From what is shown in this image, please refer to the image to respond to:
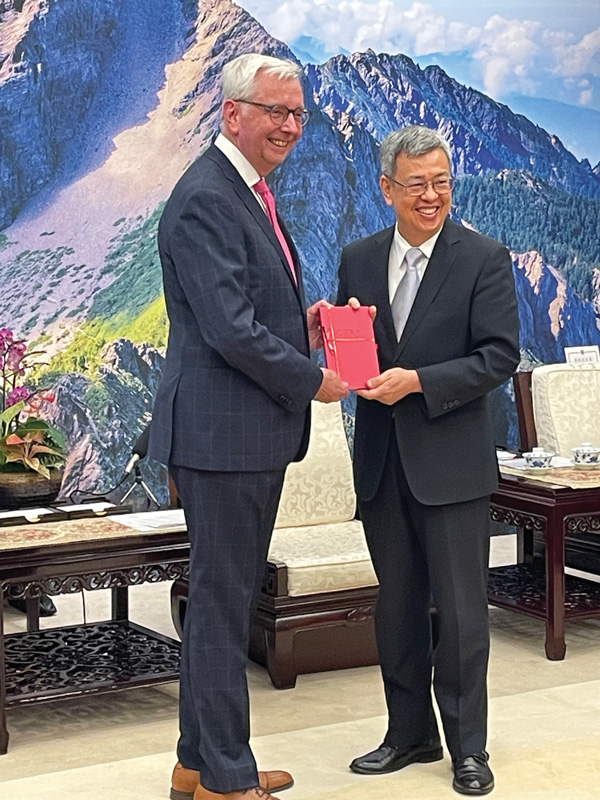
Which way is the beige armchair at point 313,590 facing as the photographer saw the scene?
facing the viewer and to the right of the viewer

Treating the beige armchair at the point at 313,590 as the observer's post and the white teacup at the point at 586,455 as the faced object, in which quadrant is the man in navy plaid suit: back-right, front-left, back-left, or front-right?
back-right

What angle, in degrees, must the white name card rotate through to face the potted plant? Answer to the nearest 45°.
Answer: approximately 45° to its right

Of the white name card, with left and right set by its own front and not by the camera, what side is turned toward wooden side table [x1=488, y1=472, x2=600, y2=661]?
front

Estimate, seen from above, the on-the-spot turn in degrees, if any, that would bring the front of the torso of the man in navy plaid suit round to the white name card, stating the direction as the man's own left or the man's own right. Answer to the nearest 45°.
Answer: approximately 45° to the man's own left

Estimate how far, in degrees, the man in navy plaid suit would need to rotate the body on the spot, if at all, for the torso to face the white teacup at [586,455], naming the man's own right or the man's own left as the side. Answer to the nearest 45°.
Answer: approximately 45° to the man's own left

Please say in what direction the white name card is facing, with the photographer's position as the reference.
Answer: facing the viewer

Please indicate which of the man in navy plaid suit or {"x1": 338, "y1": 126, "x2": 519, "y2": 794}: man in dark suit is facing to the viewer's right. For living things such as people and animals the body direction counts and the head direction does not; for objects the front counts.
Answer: the man in navy plaid suit

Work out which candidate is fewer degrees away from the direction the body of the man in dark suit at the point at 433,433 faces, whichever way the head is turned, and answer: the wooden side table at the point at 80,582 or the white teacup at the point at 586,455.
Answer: the wooden side table

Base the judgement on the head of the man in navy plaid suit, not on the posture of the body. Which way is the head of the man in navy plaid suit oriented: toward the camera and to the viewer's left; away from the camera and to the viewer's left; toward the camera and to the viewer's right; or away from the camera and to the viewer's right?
toward the camera and to the viewer's right

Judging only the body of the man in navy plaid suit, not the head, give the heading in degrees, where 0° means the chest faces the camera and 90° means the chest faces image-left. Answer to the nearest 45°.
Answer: approximately 270°

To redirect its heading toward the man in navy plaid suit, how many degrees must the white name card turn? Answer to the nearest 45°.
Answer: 0° — it already faces them

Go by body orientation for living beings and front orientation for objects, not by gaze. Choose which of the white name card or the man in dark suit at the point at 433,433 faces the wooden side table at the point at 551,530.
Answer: the white name card

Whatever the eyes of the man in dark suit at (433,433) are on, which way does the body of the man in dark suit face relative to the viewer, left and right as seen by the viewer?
facing the viewer and to the left of the viewer

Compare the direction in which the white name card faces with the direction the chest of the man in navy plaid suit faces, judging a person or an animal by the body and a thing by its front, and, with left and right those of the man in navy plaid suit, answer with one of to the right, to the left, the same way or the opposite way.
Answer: to the right
